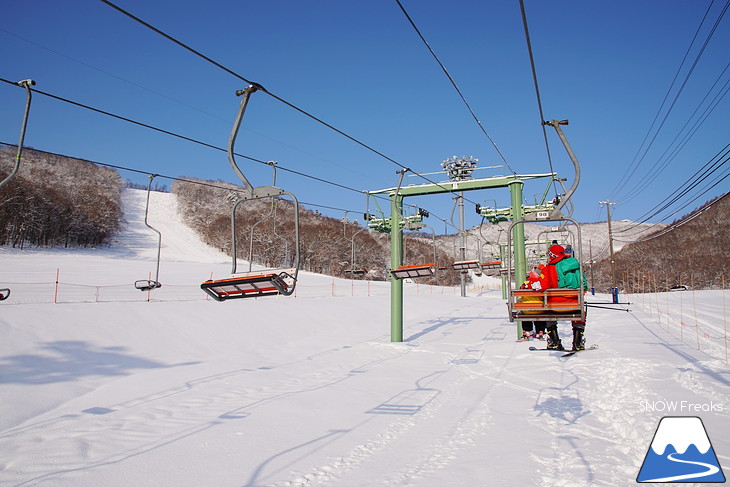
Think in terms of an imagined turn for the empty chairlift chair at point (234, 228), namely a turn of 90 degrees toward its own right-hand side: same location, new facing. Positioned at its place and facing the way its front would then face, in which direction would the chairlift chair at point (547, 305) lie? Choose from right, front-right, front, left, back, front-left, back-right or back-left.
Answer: back-right

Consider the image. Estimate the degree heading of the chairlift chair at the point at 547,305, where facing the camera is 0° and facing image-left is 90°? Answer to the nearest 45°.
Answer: approximately 180°

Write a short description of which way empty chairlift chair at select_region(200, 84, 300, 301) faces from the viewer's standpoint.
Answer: facing the viewer and to the left of the viewer

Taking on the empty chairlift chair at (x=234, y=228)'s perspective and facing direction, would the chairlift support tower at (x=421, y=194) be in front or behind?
behind
